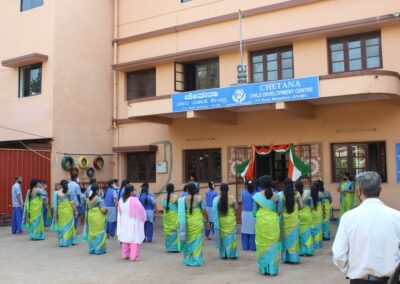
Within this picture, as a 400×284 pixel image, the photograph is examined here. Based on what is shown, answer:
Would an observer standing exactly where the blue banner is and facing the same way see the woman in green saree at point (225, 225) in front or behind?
in front

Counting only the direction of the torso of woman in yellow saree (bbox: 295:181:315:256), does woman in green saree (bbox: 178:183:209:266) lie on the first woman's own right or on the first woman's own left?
on the first woman's own left

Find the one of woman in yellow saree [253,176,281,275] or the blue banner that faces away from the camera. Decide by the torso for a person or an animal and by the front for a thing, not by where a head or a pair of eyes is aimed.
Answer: the woman in yellow saree

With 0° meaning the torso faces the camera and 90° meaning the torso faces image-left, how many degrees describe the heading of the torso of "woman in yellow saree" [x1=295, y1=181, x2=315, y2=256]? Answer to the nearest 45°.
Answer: approximately 135°

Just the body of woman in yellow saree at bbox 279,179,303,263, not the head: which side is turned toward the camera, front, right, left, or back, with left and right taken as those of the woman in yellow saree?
back

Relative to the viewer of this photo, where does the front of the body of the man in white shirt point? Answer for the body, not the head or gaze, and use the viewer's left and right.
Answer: facing away from the viewer

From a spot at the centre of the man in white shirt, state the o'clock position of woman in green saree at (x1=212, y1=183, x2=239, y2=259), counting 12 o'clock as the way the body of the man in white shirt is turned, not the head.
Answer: The woman in green saree is roughly at 11 o'clock from the man in white shirt.

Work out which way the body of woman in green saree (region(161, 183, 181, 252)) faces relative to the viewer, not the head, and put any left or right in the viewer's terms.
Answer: facing away from the viewer and to the right of the viewer

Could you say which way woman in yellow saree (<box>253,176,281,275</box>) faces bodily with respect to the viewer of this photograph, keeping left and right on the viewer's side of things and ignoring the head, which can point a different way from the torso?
facing away from the viewer

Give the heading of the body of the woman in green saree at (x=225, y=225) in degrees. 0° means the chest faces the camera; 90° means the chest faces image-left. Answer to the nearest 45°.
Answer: approximately 180°

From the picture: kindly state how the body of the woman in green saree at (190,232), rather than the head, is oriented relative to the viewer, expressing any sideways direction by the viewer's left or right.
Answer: facing away from the viewer

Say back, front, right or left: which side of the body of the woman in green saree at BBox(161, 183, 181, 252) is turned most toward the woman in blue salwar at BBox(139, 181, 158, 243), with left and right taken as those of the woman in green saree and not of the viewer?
left
